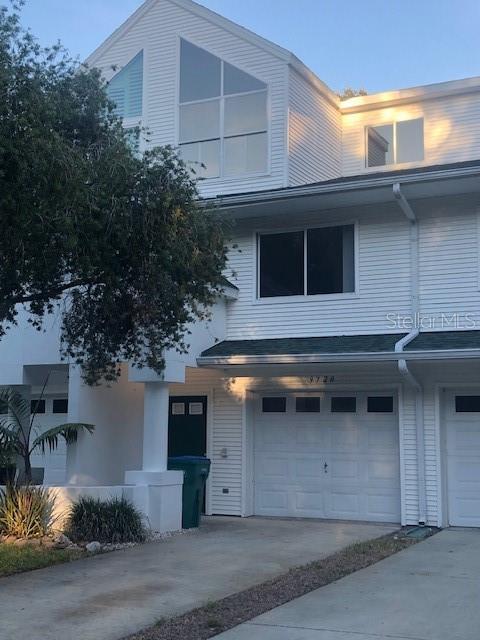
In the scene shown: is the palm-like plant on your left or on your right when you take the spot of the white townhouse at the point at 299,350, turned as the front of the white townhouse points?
on your right

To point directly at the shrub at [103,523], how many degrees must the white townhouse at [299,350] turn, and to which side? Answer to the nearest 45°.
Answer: approximately 45° to its right

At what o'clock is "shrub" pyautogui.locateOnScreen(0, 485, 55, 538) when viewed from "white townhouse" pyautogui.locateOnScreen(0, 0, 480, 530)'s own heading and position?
The shrub is roughly at 2 o'clock from the white townhouse.

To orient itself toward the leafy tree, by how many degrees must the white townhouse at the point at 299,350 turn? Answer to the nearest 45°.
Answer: approximately 45° to its right

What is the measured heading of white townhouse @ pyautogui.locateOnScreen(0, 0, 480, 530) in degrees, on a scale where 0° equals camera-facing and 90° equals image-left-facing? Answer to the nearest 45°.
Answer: approximately 0°
